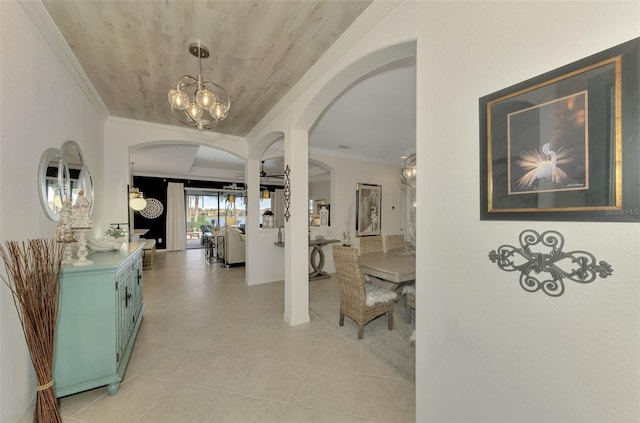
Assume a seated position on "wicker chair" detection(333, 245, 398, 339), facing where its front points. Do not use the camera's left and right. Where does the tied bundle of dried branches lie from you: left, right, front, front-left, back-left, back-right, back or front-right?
back

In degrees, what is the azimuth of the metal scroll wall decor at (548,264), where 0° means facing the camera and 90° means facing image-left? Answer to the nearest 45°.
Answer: approximately 45°

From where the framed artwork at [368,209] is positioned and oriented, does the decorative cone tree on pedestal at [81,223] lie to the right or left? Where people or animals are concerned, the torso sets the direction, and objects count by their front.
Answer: on its right

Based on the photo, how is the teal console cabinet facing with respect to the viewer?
to the viewer's right

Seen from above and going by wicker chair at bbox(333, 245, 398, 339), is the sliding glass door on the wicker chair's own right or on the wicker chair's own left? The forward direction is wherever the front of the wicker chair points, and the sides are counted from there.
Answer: on the wicker chair's own left

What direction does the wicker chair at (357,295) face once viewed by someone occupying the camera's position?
facing away from the viewer and to the right of the viewer

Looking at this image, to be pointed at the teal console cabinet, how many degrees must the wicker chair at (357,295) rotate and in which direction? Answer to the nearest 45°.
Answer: approximately 180°

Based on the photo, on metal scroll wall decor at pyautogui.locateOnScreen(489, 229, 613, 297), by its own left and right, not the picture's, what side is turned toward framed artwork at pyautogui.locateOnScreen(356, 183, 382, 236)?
right
